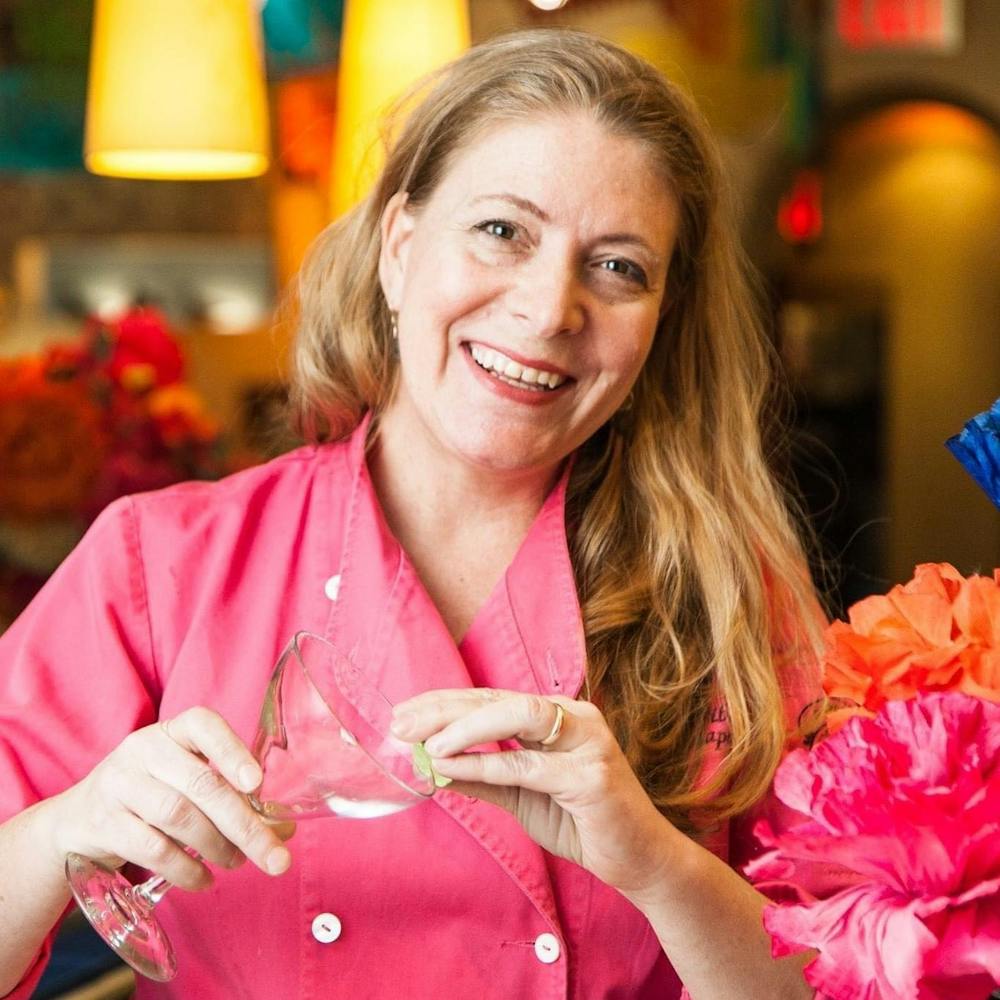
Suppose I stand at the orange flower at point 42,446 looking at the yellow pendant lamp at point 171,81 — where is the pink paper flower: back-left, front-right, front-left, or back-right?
back-right

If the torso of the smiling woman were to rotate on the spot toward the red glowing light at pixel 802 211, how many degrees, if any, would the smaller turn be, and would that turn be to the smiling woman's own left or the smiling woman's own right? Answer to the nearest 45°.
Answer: approximately 180°

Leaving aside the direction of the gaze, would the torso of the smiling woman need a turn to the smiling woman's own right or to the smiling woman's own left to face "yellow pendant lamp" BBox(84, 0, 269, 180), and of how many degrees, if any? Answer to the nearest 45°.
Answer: approximately 180°

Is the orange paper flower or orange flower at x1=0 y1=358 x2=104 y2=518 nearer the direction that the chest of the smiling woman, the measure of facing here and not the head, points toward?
the orange paper flower

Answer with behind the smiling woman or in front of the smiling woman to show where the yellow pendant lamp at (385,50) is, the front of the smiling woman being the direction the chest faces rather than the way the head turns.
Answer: behind

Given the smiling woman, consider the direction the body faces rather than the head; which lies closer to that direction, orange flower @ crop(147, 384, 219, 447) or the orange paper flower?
the orange paper flower

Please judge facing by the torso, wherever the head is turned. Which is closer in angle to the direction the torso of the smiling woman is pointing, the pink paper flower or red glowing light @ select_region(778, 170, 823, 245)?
the pink paper flower

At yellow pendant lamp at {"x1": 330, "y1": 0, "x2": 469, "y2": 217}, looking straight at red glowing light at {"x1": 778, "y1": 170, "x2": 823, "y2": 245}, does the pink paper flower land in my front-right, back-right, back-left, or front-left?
back-right

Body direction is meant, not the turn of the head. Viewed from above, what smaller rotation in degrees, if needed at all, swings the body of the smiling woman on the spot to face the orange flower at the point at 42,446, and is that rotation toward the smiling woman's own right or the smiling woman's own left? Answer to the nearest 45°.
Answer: approximately 135° to the smiling woman's own right

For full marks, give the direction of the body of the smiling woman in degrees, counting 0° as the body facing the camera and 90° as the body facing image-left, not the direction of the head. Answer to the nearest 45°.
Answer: approximately 0°

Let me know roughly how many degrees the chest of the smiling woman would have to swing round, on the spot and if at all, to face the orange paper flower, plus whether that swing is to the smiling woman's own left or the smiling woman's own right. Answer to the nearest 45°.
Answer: approximately 90° to the smiling woman's own left

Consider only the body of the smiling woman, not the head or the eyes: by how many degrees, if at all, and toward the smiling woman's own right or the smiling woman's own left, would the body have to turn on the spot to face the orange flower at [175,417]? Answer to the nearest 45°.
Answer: approximately 180°
